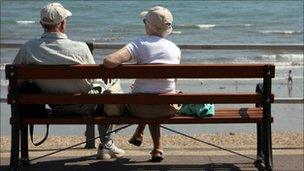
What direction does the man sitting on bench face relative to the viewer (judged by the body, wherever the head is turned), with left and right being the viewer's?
facing away from the viewer and to the right of the viewer

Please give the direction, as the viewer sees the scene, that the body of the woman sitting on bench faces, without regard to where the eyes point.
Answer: away from the camera

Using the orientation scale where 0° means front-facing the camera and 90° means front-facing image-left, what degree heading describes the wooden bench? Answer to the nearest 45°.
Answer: approximately 180°

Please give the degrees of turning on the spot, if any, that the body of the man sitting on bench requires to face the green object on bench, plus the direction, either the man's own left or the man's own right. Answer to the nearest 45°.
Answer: approximately 45° to the man's own right

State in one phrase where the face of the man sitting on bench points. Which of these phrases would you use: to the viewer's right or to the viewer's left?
to the viewer's right
